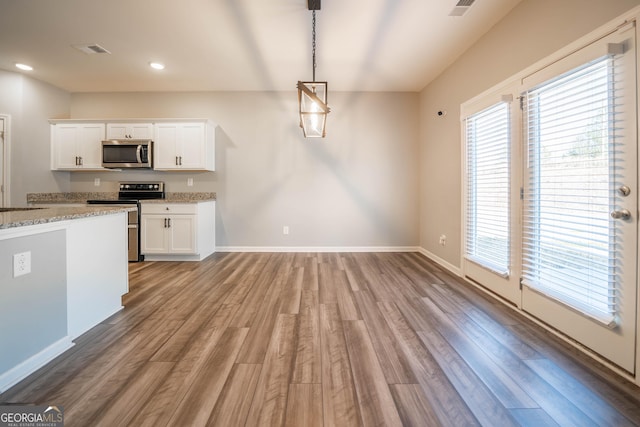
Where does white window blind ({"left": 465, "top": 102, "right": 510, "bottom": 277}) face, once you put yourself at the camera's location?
facing the viewer and to the left of the viewer

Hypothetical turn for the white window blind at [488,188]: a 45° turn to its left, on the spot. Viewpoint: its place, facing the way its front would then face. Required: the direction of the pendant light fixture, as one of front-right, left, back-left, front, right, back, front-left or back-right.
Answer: front-right

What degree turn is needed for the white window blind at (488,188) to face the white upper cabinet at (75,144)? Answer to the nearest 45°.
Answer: approximately 45° to its right

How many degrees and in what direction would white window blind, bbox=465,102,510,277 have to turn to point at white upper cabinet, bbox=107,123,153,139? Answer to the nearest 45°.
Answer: approximately 45° to its right

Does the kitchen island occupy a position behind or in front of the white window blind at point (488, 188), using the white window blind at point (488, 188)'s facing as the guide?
in front

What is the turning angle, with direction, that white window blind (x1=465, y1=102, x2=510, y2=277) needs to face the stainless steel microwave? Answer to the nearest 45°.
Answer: approximately 45° to its right

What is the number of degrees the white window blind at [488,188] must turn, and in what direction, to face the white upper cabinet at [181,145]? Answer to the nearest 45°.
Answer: approximately 45° to its right
